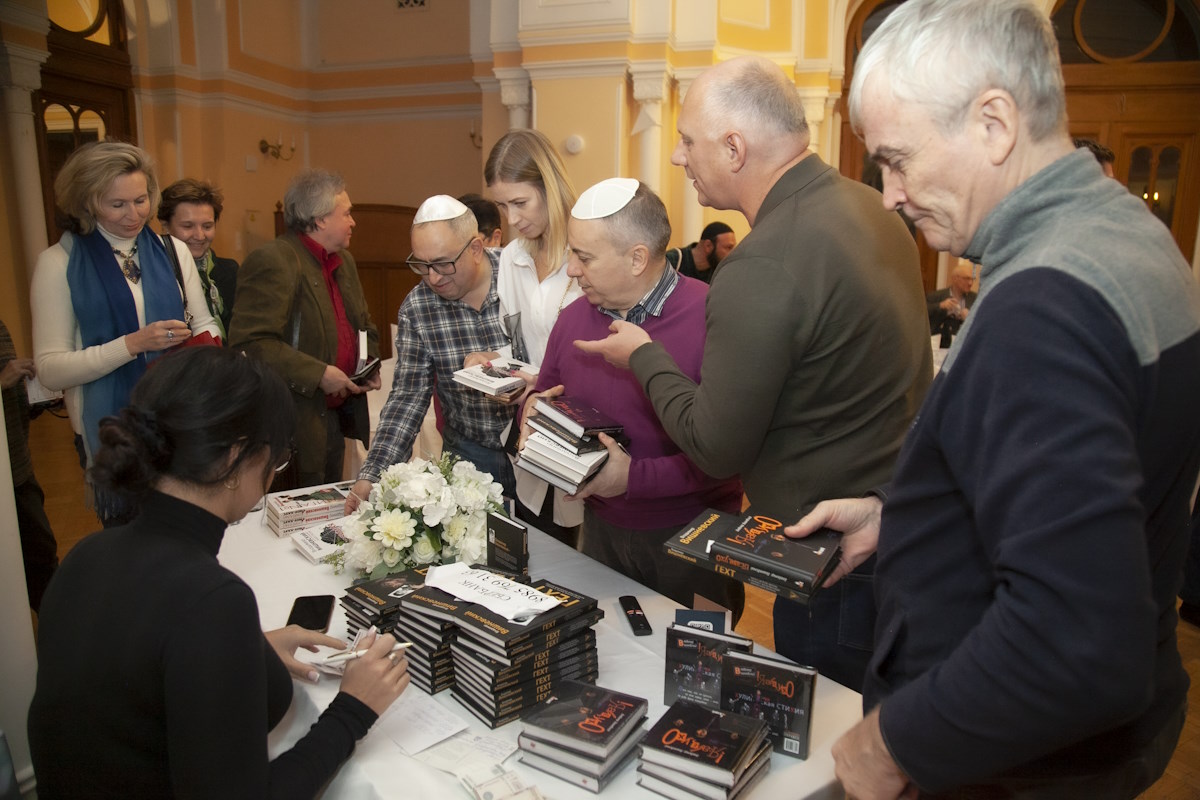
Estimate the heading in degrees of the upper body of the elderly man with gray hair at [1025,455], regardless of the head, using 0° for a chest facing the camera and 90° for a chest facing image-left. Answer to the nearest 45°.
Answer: approximately 90°

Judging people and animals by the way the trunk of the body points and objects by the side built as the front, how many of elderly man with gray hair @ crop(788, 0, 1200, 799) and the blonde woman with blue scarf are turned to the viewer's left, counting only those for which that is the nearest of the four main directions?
1

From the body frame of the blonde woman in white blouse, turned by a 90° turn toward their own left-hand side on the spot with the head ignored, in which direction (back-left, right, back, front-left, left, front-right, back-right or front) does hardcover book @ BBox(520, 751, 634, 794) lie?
front-right

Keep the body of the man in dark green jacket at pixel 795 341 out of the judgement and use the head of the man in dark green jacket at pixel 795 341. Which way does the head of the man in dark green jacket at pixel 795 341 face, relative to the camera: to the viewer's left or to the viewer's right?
to the viewer's left

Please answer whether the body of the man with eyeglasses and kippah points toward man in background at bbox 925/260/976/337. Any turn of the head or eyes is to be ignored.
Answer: no

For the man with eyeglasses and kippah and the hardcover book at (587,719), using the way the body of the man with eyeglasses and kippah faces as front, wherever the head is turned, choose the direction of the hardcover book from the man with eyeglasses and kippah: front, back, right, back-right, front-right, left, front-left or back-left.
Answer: front-left

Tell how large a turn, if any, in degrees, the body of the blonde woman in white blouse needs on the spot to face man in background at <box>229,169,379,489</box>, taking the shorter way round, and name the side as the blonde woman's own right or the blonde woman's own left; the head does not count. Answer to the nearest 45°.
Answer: approximately 90° to the blonde woman's own right

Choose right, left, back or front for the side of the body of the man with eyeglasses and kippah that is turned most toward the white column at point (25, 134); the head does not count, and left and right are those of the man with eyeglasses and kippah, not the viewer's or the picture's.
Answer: right

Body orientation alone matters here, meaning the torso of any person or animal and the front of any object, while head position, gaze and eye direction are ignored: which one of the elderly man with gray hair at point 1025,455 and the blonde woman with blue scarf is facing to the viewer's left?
the elderly man with gray hair

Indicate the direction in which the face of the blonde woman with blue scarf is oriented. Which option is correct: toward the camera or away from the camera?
toward the camera

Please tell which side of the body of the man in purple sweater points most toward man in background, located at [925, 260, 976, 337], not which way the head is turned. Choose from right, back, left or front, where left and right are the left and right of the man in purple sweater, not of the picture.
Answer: back

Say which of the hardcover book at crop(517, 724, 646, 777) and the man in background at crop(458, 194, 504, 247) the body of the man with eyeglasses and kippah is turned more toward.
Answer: the hardcover book

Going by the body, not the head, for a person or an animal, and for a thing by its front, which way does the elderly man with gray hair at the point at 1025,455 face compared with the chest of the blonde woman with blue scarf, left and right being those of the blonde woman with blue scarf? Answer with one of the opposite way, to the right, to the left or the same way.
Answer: the opposite way

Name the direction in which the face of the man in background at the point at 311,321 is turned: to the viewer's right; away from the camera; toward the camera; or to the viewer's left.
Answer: to the viewer's right
